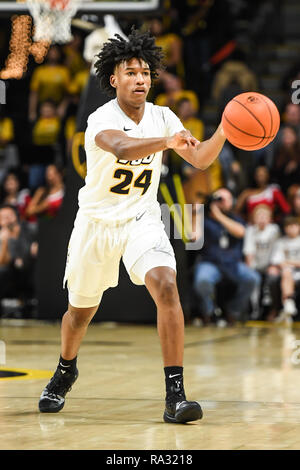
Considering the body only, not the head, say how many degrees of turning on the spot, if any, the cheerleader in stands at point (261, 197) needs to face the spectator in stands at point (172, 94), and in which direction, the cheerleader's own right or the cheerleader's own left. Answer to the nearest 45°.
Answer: approximately 135° to the cheerleader's own right

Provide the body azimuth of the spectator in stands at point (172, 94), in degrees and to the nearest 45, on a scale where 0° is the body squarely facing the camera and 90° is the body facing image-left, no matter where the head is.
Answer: approximately 0°

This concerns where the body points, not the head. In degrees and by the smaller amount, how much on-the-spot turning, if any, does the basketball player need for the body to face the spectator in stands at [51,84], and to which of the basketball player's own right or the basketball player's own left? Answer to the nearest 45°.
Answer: approximately 135° to the basketball player's own left

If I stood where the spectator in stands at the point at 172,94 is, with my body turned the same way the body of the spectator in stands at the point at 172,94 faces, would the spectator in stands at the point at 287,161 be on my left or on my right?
on my left

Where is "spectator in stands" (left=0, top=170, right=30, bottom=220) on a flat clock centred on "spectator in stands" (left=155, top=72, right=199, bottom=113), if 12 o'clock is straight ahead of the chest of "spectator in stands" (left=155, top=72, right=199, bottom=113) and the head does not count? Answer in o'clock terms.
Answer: "spectator in stands" (left=0, top=170, right=30, bottom=220) is roughly at 2 o'clock from "spectator in stands" (left=155, top=72, right=199, bottom=113).
